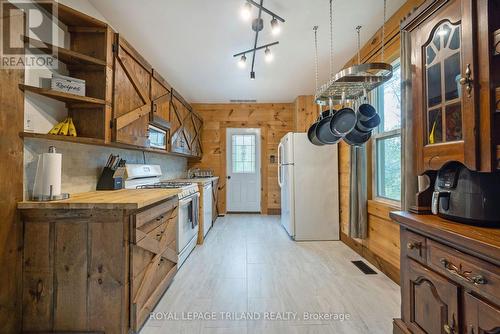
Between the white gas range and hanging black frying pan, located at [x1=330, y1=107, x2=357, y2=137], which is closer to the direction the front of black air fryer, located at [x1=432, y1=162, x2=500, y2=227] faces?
the white gas range

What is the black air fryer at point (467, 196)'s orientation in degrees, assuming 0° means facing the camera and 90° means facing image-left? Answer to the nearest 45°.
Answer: approximately 45°

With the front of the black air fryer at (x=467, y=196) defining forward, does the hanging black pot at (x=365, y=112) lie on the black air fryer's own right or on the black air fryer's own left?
on the black air fryer's own right

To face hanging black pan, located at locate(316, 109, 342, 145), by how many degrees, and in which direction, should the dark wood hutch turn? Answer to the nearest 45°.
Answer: approximately 90° to its right

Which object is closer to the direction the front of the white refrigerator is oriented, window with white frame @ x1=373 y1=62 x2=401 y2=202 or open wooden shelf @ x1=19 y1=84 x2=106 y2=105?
the open wooden shelf
